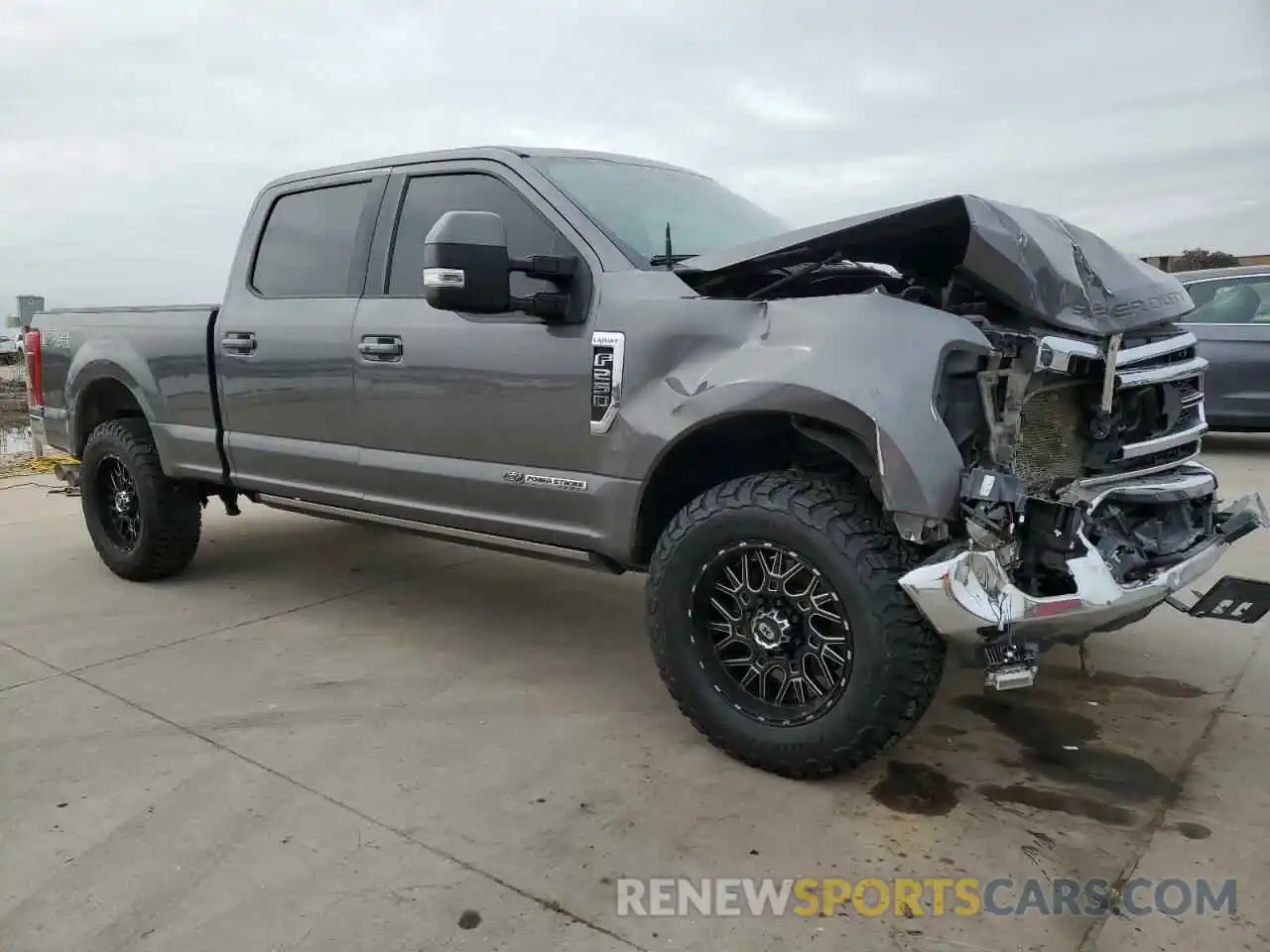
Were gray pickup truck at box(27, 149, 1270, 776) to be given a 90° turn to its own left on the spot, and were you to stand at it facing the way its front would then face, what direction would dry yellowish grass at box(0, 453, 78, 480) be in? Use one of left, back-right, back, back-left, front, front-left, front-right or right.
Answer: left

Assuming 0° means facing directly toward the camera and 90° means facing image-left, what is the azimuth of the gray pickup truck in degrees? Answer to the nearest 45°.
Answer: approximately 315°

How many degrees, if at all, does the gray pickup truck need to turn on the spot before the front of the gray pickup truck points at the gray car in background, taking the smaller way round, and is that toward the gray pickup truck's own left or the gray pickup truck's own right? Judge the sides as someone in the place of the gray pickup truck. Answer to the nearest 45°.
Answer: approximately 90° to the gray pickup truck's own left
